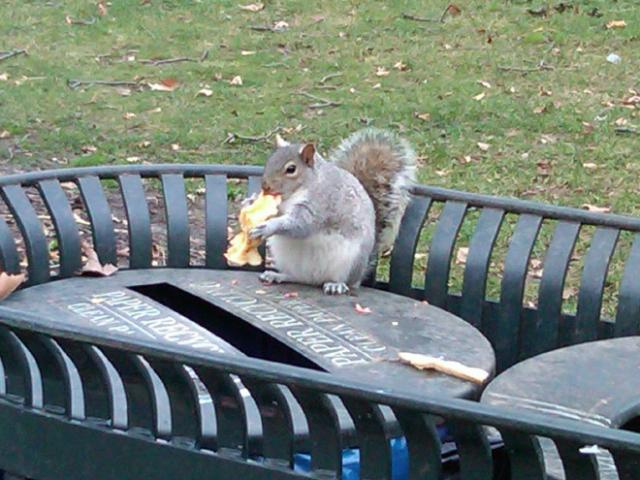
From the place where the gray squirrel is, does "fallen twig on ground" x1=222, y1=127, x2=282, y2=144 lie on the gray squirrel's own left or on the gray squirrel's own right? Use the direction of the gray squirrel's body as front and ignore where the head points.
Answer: on the gray squirrel's own right

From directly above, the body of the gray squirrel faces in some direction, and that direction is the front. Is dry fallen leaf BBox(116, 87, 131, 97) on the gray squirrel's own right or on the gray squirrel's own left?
on the gray squirrel's own right

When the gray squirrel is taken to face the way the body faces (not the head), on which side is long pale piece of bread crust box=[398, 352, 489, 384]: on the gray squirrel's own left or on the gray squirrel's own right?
on the gray squirrel's own left

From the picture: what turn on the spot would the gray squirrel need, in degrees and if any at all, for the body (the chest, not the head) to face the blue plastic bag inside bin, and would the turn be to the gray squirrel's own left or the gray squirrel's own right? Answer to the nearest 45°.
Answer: approximately 45° to the gray squirrel's own left

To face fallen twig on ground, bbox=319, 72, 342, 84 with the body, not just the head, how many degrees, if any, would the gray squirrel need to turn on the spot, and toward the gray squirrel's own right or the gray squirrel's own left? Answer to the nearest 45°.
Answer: approximately 135° to the gray squirrel's own right

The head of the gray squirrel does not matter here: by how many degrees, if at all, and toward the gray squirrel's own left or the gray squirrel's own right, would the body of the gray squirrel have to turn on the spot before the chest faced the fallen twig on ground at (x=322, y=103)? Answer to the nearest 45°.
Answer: approximately 135° to the gray squirrel's own right

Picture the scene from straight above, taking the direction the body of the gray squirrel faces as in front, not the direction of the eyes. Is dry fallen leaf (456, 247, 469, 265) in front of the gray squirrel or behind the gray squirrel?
behind

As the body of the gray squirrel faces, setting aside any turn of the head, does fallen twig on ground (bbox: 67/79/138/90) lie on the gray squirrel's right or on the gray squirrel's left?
on the gray squirrel's right

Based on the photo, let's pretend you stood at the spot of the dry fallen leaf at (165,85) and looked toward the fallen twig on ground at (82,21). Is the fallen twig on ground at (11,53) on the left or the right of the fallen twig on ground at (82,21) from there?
left

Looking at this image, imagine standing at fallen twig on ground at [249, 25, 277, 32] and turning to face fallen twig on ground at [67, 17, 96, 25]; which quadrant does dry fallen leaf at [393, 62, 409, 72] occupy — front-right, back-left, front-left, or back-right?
back-left

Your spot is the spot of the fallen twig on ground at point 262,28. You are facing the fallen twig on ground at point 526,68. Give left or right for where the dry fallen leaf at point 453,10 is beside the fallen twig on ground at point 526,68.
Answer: left

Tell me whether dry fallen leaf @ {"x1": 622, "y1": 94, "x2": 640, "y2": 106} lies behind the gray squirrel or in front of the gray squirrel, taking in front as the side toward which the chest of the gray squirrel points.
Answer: behind

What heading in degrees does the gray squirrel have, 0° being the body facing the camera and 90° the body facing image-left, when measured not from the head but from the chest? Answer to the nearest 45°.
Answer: approximately 45°

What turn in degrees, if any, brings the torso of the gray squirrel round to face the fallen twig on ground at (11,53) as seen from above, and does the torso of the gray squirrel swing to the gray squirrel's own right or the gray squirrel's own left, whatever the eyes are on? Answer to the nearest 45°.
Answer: approximately 90° to the gray squirrel's own right

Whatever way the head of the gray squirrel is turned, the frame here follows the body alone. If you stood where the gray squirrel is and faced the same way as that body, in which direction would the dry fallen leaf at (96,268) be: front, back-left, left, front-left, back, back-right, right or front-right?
front-right
